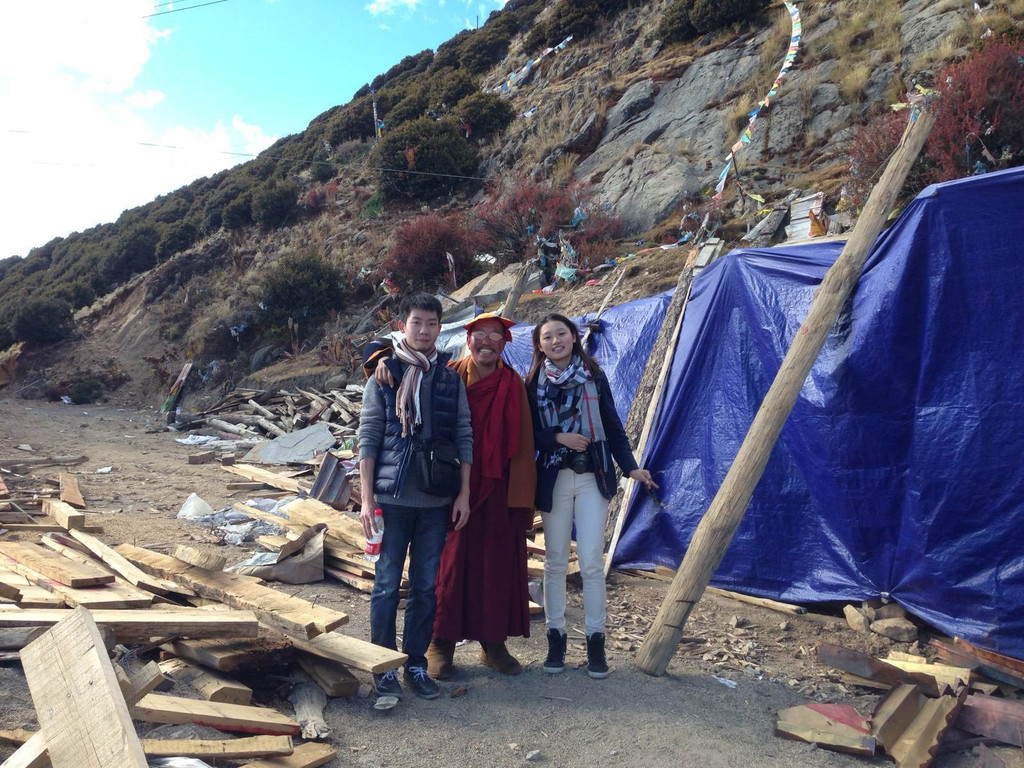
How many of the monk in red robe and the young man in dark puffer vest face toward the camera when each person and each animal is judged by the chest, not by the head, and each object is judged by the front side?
2

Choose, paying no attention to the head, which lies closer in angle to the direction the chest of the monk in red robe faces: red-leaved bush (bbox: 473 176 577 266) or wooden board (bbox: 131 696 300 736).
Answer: the wooden board

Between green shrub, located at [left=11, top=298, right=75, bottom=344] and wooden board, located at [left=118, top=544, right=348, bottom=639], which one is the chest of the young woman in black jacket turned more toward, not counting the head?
the wooden board

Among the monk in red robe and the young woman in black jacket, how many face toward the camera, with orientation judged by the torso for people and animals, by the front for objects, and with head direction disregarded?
2

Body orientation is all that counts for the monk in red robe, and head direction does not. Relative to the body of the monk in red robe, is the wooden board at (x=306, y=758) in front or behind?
in front

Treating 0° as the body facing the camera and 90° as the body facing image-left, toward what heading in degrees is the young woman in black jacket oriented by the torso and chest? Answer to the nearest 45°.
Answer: approximately 0°

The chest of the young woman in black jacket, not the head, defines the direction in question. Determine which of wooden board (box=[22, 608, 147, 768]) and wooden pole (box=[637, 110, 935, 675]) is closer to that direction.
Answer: the wooden board

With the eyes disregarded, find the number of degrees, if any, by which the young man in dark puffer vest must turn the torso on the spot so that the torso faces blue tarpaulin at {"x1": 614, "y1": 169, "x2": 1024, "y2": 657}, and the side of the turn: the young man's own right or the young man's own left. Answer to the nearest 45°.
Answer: approximately 90° to the young man's own left

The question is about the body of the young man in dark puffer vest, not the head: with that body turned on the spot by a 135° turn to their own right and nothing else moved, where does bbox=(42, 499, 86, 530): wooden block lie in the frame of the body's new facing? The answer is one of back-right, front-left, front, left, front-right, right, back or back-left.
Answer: front
